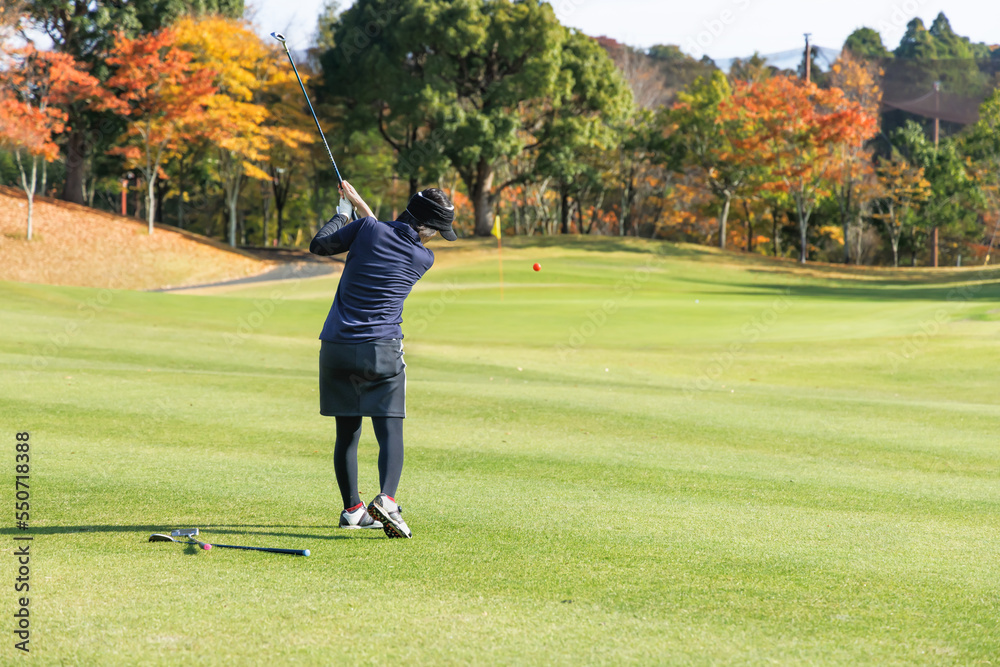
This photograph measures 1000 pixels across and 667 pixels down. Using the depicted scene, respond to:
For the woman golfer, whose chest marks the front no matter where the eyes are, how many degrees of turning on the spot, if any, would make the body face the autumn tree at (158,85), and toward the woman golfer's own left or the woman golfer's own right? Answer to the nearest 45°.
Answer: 0° — they already face it

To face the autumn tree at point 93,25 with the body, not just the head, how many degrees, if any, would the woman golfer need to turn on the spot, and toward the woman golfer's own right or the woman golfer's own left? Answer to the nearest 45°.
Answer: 0° — they already face it

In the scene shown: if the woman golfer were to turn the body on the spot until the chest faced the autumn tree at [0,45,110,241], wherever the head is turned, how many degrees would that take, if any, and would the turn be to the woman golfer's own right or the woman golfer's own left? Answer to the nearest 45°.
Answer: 0° — they already face it

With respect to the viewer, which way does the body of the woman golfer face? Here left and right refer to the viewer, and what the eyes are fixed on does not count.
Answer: facing away from the viewer

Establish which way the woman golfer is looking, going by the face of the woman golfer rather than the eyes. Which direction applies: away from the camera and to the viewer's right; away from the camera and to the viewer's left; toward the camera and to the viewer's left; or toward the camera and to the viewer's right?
away from the camera and to the viewer's right
